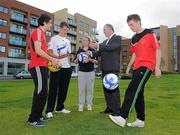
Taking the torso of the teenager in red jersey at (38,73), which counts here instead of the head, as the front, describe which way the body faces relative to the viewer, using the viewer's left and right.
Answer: facing to the right of the viewer

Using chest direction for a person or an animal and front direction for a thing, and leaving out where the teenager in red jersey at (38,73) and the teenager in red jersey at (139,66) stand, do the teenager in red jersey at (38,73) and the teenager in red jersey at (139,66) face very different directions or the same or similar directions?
very different directions

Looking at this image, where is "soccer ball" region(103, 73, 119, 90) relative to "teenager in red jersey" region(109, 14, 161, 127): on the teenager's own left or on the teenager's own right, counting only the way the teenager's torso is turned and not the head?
on the teenager's own right

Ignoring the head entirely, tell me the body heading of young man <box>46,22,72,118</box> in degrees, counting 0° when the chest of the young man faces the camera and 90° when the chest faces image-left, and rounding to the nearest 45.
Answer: approximately 315°

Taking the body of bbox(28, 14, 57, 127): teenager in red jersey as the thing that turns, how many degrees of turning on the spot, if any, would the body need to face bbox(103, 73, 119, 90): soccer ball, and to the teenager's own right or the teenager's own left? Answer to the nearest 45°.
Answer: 0° — they already face it

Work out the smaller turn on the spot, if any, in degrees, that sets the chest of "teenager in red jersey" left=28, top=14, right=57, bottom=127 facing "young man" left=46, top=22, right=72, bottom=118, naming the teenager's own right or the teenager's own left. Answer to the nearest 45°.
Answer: approximately 45° to the teenager's own left
